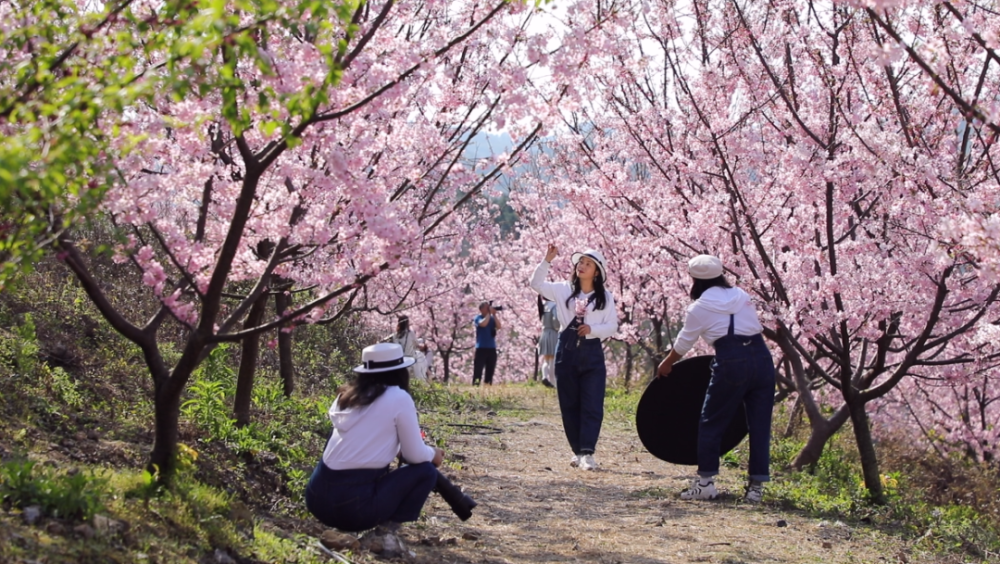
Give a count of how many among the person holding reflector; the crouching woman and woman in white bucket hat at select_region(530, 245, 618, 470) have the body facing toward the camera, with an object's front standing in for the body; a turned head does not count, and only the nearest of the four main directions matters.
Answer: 1

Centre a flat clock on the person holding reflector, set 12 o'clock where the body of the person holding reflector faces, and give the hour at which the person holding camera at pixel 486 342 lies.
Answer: The person holding camera is roughly at 1 o'clock from the person holding reflector.

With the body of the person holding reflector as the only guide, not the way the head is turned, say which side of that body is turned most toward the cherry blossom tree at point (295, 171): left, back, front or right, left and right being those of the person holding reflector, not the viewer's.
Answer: left

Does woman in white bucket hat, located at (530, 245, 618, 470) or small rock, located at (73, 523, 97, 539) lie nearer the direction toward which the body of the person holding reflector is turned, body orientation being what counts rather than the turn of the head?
the woman in white bucket hat

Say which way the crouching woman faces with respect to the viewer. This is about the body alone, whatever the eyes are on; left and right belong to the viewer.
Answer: facing away from the viewer and to the right of the viewer

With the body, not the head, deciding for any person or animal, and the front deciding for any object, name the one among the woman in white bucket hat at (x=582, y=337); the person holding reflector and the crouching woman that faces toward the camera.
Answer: the woman in white bucket hat

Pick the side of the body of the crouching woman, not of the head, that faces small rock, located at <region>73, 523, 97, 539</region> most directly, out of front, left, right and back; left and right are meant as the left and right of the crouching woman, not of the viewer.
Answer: back

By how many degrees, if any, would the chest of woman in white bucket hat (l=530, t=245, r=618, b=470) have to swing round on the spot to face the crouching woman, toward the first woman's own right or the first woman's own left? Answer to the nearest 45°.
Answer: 0° — they already face them

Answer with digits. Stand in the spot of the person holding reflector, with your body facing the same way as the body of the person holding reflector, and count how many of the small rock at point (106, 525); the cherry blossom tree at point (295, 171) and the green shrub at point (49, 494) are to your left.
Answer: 3

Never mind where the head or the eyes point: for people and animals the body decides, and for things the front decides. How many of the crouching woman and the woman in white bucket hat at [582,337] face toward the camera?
1

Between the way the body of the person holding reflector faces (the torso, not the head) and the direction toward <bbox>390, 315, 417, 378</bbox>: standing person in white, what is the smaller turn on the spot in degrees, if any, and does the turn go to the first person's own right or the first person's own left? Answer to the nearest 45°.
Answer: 0° — they already face them

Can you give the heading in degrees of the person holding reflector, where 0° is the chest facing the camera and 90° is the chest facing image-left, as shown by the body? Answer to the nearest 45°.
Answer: approximately 135°
